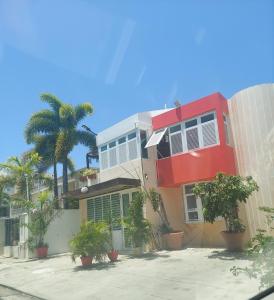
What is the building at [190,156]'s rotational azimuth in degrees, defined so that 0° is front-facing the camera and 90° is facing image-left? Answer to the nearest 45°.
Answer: approximately 45°

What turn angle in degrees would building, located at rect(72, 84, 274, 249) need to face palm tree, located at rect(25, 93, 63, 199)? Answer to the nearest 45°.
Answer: approximately 90° to its right

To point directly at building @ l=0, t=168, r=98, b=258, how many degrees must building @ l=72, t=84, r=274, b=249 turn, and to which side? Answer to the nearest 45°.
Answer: approximately 90° to its right

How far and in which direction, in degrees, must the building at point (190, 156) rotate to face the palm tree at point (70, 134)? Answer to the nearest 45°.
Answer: approximately 90° to its right

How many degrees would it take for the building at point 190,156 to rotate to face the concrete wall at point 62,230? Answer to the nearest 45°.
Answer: approximately 90° to its right

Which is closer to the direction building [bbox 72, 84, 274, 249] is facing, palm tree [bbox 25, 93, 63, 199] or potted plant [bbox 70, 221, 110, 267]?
the potted plant

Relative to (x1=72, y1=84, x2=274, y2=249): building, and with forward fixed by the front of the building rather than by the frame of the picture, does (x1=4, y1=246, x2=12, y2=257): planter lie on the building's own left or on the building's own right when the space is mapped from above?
on the building's own right
